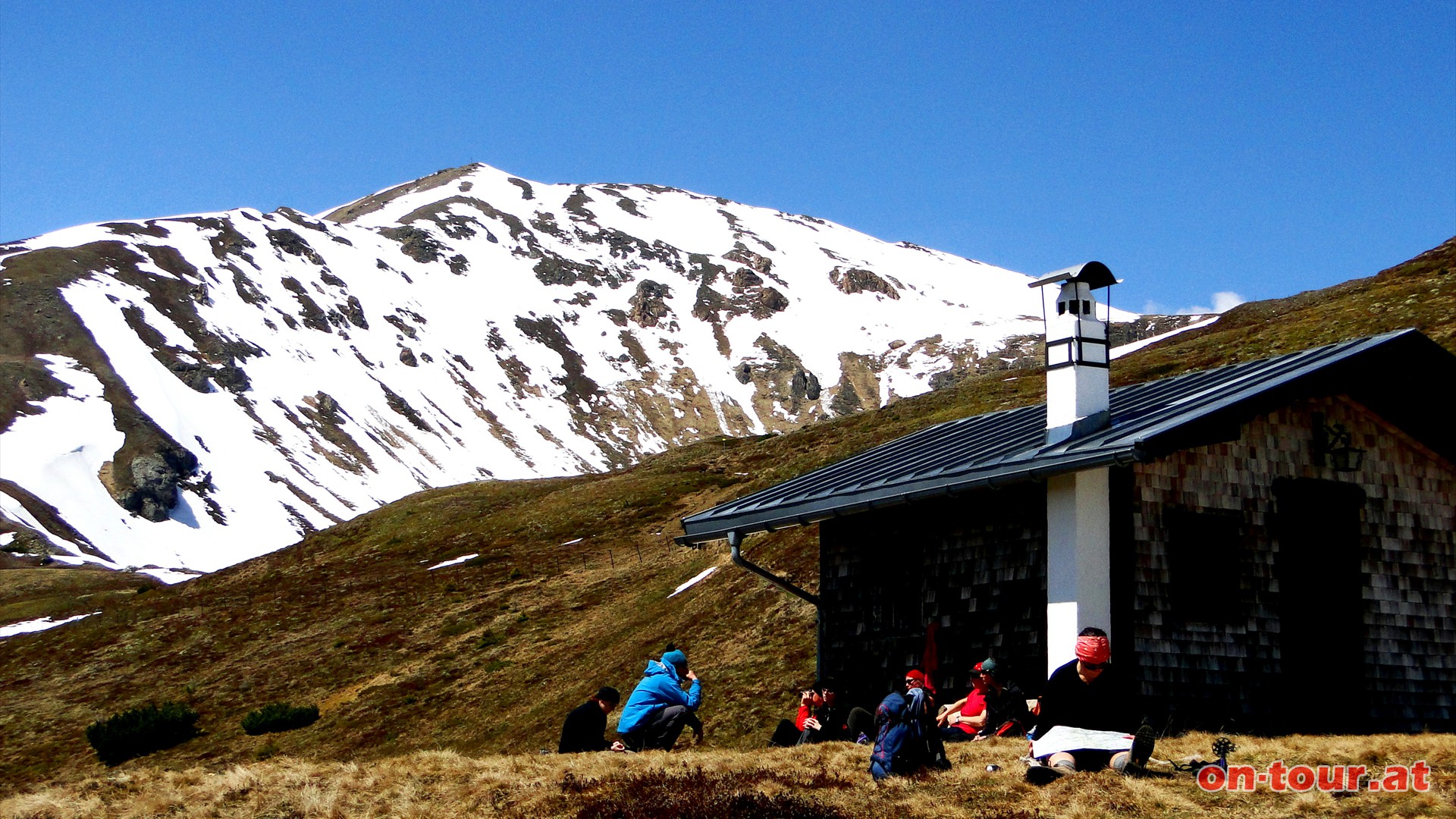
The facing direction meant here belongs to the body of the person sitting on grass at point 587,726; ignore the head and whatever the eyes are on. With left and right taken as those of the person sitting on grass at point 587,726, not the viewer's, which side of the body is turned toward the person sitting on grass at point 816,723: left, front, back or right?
front

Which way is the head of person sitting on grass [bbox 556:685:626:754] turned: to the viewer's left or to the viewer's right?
to the viewer's right

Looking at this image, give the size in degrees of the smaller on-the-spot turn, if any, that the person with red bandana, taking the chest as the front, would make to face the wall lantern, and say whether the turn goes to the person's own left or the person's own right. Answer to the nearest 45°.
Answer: approximately 135° to the person's own left

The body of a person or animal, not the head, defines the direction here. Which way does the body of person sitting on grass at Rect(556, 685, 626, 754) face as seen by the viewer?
to the viewer's right

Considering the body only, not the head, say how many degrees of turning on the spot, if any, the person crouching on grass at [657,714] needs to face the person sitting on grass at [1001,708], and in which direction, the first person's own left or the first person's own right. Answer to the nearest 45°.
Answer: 0° — they already face them

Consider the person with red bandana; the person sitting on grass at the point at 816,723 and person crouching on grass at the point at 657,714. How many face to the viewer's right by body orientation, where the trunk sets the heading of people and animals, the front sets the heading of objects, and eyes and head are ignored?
1

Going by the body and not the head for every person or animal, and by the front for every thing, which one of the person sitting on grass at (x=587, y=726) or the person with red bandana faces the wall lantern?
the person sitting on grass

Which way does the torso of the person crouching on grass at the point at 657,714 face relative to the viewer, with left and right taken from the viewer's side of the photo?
facing to the right of the viewer

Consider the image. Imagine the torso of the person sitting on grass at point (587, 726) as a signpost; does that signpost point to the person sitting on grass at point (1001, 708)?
yes

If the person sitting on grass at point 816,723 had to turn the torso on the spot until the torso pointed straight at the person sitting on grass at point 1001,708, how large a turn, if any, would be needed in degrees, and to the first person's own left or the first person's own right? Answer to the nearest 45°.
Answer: approximately 90° to the first person's own left

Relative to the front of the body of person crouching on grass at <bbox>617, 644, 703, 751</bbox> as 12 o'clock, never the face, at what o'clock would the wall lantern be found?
The wall lantern is roughly at 12 o'clock from the person crouching on grass.

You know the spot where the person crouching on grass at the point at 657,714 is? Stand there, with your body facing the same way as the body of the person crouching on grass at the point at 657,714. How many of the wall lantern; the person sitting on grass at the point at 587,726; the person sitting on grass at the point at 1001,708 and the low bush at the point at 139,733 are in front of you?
2
